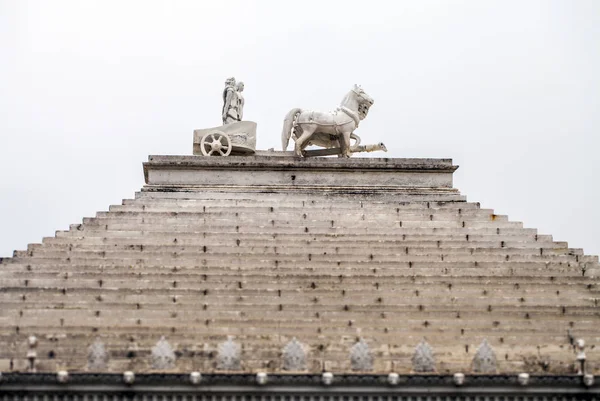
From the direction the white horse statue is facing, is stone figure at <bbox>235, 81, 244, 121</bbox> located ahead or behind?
behind

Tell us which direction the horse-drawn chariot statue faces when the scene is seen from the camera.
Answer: facing to the right of the viewer

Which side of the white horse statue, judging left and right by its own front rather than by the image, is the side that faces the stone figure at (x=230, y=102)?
back

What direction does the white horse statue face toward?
to the viewer's right
